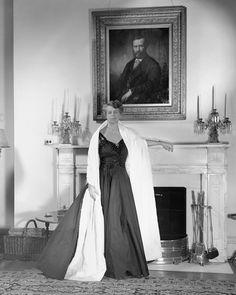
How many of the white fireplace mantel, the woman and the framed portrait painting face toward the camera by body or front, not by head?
3

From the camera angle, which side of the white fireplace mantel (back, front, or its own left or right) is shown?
front

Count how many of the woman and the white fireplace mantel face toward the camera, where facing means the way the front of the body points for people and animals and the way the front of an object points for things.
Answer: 2

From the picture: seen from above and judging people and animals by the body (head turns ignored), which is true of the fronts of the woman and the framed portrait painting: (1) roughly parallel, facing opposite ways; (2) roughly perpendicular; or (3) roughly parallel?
roughly parallel

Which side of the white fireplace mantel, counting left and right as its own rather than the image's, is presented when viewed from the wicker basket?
right

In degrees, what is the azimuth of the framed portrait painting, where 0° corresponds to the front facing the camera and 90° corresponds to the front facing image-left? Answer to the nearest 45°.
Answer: approximately 0°

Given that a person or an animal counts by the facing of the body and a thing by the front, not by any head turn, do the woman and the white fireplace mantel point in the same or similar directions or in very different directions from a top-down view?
same or similar directions

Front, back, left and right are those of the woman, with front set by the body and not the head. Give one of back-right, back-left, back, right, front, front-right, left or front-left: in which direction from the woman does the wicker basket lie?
back-right

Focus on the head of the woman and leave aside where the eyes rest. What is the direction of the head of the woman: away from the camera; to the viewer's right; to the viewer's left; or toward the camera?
toward the camera

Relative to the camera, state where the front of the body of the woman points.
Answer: toward the camera

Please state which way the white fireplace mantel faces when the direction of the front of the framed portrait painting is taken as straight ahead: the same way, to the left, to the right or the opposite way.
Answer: the same way

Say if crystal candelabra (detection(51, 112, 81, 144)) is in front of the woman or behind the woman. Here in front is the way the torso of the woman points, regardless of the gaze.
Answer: behind

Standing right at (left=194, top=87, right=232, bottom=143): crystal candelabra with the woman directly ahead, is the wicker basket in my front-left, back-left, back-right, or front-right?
front-right
